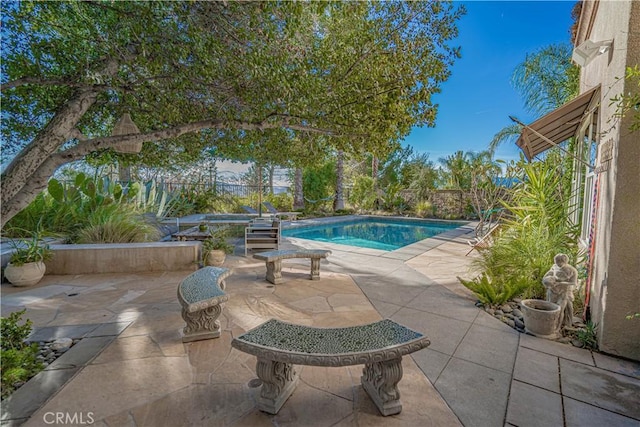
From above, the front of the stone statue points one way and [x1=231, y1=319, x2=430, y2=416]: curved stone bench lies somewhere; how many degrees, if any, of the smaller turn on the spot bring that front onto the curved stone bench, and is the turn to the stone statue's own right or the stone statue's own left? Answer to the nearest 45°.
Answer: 0° — it already faces it

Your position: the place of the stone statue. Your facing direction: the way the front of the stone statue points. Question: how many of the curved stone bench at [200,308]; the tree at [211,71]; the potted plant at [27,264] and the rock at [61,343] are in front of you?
4

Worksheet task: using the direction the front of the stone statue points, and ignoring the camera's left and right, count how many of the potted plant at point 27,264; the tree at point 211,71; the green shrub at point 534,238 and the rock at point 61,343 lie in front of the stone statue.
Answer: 3

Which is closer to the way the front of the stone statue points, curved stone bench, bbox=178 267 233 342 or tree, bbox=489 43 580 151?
the curved stone bench

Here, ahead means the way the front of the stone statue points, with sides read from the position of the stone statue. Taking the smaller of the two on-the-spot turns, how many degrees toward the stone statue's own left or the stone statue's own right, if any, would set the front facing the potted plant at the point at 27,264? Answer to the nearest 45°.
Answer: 0° — it already faces it

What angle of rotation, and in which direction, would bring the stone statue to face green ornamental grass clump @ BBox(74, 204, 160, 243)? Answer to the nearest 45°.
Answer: approximately 45° to its right

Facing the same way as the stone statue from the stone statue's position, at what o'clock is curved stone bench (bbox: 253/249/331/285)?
The curved stone bench is roughly at 1 o'clock from the stone statue.

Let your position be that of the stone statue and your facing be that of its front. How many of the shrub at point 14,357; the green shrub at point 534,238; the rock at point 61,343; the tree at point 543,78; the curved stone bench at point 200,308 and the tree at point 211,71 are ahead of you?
4

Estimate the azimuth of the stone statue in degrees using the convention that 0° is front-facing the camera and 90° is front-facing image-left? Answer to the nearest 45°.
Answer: approximately 45°

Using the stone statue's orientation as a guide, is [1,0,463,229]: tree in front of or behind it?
in front

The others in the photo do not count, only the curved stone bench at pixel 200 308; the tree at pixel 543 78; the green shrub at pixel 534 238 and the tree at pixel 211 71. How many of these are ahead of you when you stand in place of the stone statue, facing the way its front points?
2

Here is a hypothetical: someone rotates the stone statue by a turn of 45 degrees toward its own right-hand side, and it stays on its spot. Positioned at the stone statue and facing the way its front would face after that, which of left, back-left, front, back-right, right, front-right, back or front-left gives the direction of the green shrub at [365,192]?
front-right

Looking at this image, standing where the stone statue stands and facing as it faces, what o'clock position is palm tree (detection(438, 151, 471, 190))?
The palm tree is roughly at 4 o'clock from the stone statue.

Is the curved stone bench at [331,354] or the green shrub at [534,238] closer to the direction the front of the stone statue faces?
the curved stone bench

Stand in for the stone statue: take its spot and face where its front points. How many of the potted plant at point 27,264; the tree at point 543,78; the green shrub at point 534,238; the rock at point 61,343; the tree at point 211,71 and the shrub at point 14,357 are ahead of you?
4

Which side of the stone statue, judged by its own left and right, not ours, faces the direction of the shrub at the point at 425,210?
right

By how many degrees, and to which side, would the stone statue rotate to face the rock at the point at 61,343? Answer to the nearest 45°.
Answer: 0° — it already faces it

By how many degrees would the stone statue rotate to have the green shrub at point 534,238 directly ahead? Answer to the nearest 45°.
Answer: approximately 135° to its right
